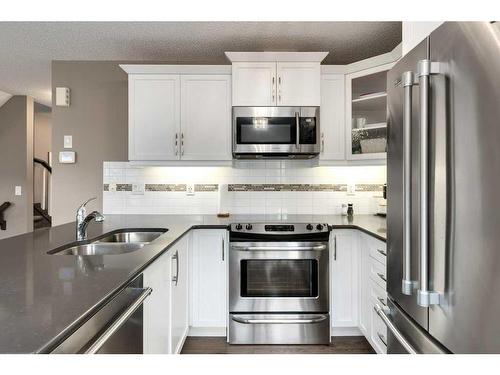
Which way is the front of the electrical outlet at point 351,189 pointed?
toward the camera

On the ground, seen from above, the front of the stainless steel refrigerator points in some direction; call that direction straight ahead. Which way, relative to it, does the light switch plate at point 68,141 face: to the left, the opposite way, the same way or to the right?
to the left

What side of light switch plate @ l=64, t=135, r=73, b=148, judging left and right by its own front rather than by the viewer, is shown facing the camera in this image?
front

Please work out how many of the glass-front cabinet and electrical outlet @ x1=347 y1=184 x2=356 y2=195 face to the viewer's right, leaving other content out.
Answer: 0

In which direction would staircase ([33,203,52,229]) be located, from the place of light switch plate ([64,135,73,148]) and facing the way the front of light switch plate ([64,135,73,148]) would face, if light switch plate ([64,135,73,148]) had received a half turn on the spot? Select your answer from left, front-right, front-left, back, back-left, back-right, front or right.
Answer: front

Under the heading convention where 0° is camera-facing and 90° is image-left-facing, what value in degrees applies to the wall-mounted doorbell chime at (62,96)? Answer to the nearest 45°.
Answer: approximately 0°

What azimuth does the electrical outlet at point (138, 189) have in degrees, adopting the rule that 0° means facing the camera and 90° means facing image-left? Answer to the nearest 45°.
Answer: approximately 0°

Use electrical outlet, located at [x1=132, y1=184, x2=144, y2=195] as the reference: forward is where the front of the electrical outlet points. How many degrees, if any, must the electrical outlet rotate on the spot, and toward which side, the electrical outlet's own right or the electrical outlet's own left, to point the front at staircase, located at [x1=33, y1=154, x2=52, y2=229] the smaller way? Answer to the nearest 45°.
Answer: approximately 135° to the electrical outlet's own right

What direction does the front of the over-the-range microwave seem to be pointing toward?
toward the camera

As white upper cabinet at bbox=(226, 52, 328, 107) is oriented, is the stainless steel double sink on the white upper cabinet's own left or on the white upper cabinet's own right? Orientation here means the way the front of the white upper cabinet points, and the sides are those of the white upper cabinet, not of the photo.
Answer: on the white upper cabinet's own right

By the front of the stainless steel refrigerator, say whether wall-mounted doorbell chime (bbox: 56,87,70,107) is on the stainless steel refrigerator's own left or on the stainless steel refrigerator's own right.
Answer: on the stainless steel refrigerator's own right

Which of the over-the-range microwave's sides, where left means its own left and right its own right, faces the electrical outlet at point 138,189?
right

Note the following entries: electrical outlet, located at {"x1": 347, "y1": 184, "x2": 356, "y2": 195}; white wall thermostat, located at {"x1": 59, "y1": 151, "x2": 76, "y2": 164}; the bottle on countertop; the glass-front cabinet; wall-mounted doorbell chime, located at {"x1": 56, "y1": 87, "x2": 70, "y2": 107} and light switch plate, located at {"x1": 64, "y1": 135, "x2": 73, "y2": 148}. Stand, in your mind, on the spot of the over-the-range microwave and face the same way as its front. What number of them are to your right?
3
